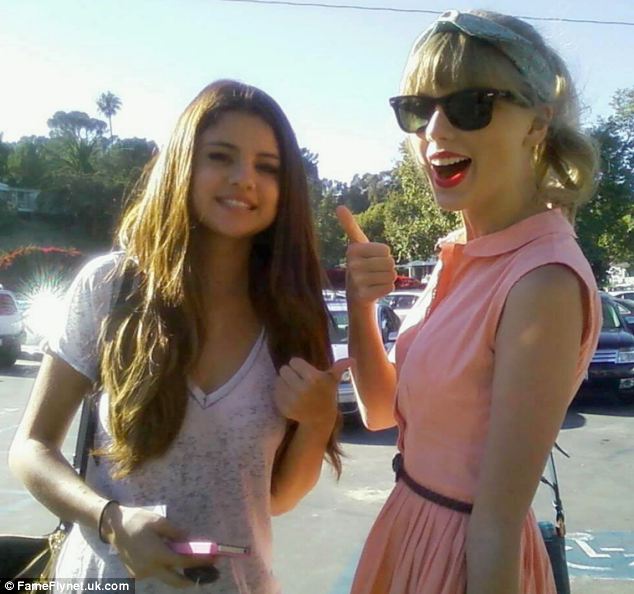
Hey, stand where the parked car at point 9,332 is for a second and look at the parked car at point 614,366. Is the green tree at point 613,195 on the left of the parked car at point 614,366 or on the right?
left

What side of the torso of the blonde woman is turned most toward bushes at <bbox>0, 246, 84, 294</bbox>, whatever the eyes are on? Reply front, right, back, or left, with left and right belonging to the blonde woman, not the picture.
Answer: right

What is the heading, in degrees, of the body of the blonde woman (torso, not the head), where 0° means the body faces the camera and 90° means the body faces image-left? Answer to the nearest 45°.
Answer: approximately 45°

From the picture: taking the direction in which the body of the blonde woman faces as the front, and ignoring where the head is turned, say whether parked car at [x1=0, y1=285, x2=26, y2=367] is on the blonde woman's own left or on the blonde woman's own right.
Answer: on the blonde woman's own right

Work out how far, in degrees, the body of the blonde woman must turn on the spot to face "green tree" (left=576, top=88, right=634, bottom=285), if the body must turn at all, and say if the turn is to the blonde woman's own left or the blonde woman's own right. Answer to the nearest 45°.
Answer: approximately 135° to the blonde woman's own right

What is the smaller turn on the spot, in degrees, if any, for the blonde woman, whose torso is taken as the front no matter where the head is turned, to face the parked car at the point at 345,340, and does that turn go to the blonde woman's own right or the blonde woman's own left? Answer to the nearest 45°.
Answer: approximately 135° to the blonde woman's own right

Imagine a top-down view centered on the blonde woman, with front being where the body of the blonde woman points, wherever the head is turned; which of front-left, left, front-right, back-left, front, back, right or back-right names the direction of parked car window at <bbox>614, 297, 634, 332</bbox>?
back-right
